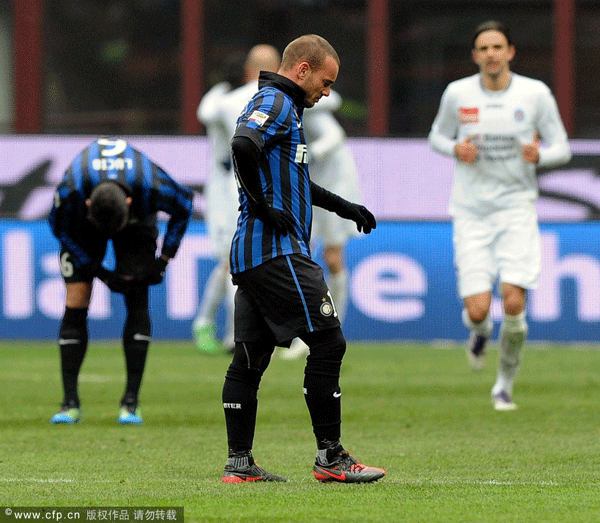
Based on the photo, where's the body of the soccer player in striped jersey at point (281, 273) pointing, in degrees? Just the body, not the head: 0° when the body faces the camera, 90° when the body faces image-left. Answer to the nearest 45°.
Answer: approximately 270°

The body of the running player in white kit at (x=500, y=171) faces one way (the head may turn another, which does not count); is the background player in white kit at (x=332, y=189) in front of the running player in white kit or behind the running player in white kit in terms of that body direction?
behind

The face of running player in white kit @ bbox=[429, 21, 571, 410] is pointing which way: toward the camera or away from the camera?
toward the camera

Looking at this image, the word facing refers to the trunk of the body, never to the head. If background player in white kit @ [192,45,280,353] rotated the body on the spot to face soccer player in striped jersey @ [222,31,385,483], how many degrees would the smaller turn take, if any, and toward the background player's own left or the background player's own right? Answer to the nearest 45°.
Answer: approximately 90° to the background player's own right

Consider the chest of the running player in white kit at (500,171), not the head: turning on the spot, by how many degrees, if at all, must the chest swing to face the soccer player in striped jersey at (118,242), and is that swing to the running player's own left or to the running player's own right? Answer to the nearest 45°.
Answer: approximately 45° to the running player's own right

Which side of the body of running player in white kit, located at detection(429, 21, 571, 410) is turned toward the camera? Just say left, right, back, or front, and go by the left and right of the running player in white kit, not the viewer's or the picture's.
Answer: front
